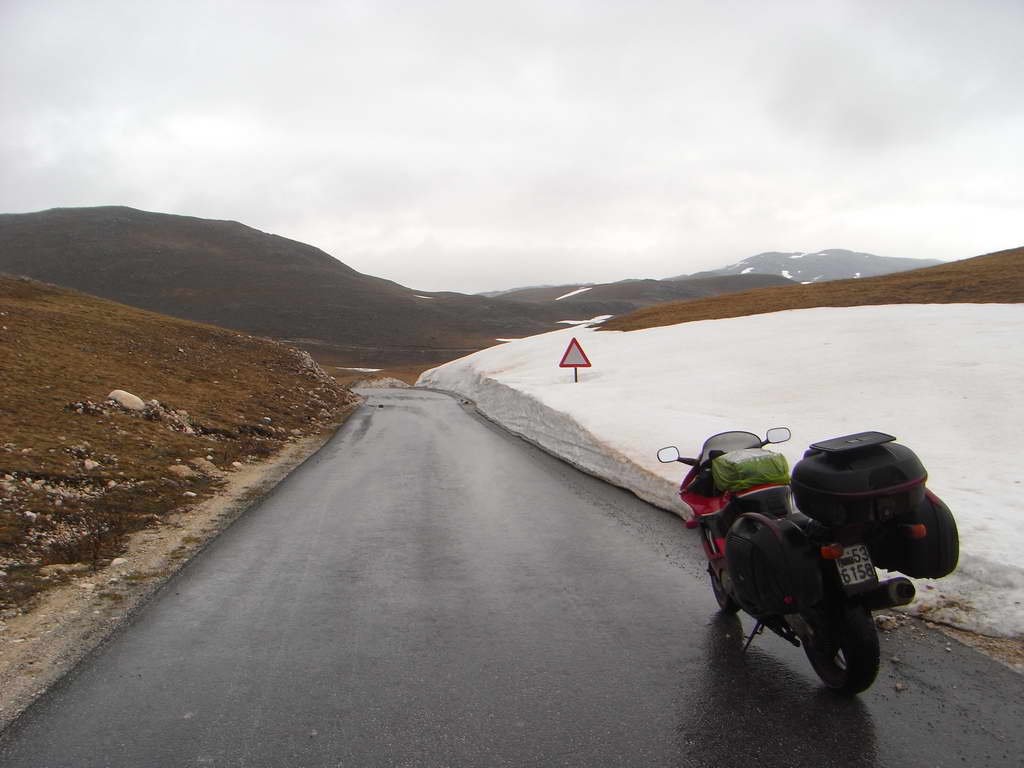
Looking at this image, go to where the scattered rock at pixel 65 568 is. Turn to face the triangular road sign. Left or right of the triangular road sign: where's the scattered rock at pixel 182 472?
left

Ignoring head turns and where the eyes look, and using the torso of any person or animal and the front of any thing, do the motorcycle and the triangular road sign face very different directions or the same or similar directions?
very different directions

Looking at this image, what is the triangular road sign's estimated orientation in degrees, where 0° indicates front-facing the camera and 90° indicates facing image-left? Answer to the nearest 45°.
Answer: approximately 0°

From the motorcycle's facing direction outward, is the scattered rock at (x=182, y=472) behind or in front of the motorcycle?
in front

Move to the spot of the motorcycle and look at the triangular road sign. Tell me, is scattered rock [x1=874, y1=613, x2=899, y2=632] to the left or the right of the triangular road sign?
right

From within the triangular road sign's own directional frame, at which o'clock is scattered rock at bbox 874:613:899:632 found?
The scattered rock is roughly at 12 o'clock from the triangular road sign.

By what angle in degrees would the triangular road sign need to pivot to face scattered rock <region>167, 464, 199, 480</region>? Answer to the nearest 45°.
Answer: approximately 45° to its right

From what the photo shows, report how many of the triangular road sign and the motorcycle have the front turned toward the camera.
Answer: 1

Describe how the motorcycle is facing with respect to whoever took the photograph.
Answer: facing away from the viewer and to the left of the viewer

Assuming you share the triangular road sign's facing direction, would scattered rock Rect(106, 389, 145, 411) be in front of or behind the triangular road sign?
in front

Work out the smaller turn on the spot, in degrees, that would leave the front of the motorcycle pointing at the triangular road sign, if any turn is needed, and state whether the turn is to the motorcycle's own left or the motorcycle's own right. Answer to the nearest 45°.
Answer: approximately 45° to the motorcycle's own right

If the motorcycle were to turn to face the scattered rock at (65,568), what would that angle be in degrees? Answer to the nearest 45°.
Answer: approximately 45° to its left

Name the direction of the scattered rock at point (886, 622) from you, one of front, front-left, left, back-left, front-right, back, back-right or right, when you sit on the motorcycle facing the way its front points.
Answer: front-right

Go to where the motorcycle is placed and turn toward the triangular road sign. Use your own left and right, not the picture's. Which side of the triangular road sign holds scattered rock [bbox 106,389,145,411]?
left

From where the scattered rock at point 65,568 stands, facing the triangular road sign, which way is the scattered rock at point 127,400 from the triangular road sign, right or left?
left
